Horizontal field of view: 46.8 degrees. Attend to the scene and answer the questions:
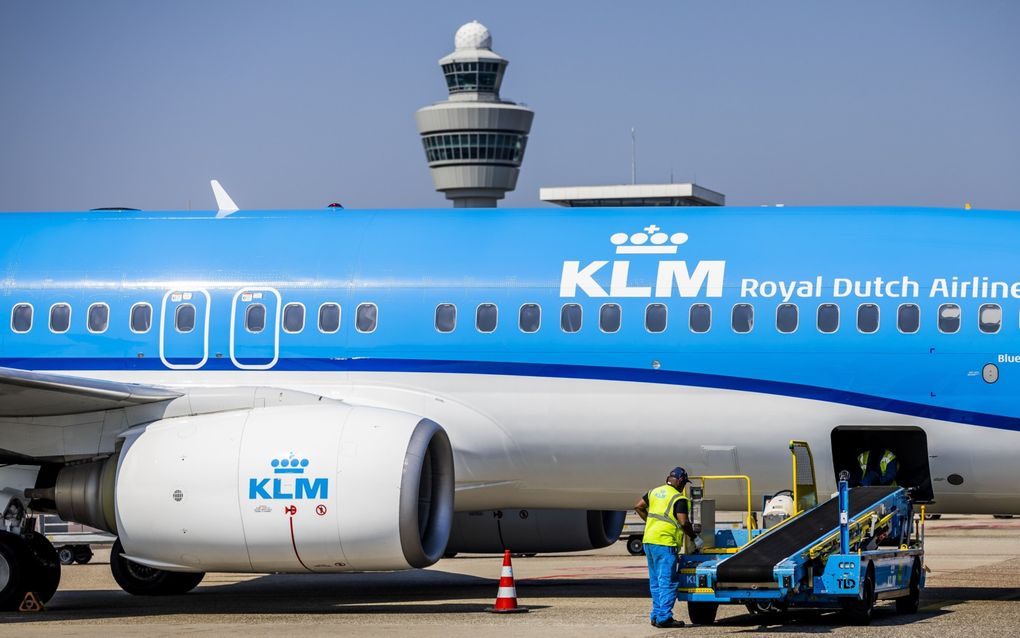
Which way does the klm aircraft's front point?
to the viewer's right

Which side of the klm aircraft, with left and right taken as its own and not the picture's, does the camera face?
right
